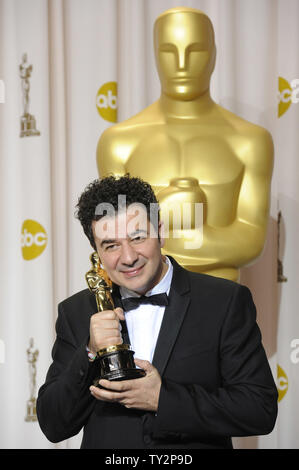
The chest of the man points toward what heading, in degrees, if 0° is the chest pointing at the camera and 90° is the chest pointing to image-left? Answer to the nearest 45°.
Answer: approximately 0°

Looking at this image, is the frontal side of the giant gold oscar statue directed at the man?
yes

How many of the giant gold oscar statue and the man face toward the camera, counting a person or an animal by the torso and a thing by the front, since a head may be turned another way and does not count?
2

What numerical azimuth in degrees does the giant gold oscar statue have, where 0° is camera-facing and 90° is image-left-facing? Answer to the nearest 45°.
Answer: approximately 0°

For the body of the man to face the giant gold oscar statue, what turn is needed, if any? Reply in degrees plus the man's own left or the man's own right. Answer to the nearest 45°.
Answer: approximately 180°
